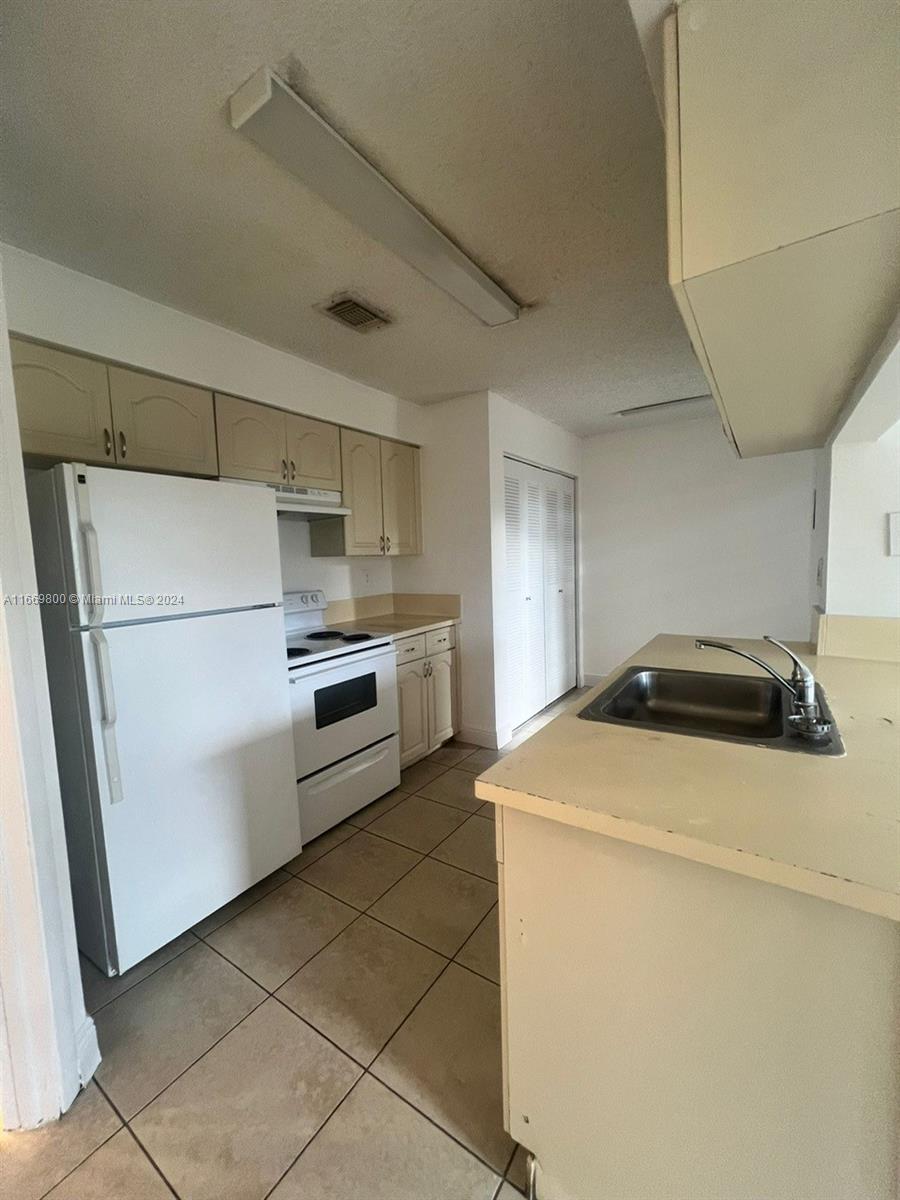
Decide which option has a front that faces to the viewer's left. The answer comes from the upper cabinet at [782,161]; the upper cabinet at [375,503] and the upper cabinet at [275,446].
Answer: the upper cabinet at [782,161]

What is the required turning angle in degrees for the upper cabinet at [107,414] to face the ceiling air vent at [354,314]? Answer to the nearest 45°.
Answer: approximately 45° to its left

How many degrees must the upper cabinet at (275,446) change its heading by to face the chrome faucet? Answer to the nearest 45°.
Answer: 0° — it already faces it

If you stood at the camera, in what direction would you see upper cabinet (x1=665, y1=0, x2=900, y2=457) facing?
facing to the left of the viewer

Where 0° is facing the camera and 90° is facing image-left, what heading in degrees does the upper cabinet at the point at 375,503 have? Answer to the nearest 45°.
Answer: approximately 315°

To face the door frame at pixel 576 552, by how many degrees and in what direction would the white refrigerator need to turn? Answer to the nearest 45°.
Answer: approximately 45° to its left

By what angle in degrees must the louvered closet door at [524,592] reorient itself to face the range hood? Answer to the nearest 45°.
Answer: approximately 90° to its right

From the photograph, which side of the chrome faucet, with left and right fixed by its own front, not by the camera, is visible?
left

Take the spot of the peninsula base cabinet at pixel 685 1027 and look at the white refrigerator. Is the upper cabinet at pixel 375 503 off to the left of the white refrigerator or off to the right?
right
